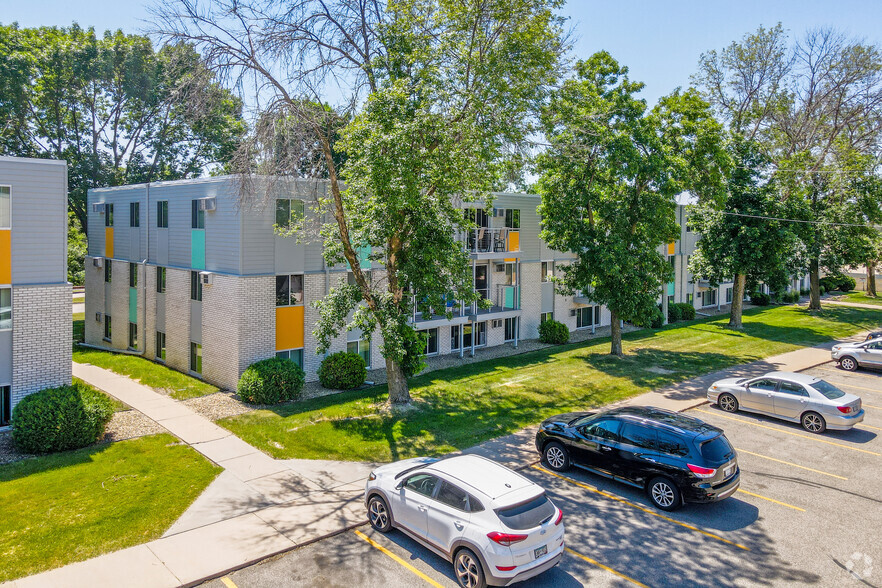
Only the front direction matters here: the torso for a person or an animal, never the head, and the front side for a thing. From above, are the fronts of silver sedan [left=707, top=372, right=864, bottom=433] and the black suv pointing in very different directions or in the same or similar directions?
same or similar directions

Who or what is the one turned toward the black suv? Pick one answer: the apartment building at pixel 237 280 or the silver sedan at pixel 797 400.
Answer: the apartment building

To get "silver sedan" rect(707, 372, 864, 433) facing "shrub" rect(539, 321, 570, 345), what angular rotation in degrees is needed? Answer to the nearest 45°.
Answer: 0° — it already faces it

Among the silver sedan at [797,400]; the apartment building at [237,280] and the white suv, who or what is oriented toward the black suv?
the apartment building

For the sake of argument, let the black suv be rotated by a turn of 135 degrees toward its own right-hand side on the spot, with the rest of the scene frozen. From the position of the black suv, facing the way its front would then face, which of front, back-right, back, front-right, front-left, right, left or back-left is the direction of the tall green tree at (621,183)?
left

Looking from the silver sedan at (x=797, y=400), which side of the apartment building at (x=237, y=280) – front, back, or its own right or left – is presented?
front

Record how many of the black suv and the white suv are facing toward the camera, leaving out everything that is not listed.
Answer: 0

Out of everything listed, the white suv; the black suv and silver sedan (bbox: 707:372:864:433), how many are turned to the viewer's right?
0

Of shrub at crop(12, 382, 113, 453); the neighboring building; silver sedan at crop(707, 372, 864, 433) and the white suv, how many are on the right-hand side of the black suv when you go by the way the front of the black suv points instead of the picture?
1

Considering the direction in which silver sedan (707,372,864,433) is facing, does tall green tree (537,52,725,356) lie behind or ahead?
ahead

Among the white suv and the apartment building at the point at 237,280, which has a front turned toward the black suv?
the apartment building

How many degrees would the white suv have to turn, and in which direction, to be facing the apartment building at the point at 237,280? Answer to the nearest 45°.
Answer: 0° — it already faces it

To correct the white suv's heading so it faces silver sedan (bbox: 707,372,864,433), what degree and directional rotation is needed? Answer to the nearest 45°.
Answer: approximately 90° to its right

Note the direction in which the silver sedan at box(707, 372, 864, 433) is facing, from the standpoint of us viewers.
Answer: facing away from the viewer and to the left of the viewer

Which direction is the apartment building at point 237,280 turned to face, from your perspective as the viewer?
facing the viewer and to the right of the viewer

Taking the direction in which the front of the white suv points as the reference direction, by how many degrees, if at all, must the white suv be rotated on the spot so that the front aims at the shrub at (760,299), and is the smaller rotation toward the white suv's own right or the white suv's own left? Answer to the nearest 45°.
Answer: approximately 90° to the white suv's own right

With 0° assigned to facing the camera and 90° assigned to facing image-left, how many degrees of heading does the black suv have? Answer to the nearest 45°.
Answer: approximately 135°

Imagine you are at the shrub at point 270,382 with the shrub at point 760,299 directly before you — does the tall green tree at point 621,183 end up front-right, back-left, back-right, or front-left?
front-right
